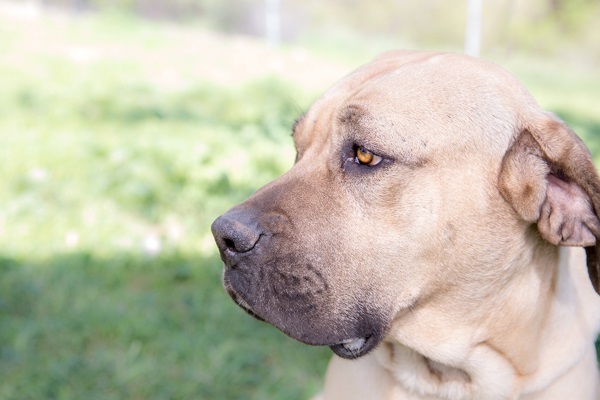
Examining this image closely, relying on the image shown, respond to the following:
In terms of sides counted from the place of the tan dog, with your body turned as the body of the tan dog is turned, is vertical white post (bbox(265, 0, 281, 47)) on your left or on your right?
on your right
